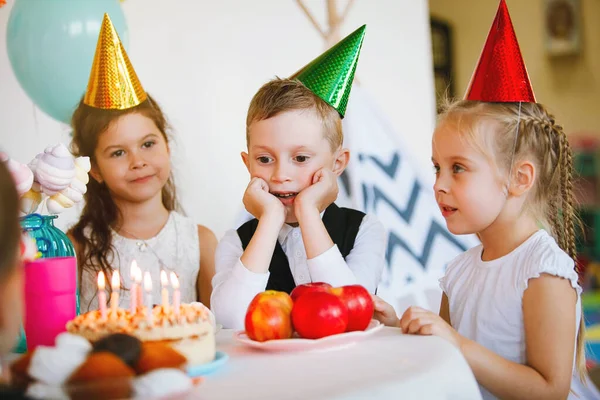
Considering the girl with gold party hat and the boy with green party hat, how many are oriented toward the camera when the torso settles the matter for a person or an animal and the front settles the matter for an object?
2

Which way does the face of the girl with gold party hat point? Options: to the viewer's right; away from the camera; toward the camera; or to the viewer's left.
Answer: toward the camera

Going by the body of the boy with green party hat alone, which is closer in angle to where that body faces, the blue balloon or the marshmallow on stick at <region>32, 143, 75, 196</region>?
the marshmallow on stick

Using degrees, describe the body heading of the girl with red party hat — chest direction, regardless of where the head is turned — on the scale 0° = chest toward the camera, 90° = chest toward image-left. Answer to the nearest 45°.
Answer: approximately 45°

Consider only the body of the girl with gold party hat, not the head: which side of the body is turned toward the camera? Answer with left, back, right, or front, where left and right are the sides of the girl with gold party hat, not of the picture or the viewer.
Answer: front

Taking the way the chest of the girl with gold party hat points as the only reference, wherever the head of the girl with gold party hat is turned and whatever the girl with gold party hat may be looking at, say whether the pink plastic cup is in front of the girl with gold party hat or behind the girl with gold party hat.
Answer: in front

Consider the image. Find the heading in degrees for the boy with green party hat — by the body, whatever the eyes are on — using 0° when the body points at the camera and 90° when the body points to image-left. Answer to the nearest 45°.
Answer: approximately 0°

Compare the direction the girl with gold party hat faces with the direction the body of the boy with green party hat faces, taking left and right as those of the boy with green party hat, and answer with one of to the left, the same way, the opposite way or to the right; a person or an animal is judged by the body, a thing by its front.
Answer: the same way

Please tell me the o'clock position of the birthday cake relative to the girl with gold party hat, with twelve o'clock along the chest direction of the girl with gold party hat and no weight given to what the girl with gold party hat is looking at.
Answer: The birthday cake is roughly at 12 o'clock from the girl with gold party hat.

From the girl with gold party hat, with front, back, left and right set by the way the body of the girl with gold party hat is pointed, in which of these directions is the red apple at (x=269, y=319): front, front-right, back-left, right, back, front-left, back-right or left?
front

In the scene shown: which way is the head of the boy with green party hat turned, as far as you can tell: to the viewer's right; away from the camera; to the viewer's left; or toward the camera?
toward the camera

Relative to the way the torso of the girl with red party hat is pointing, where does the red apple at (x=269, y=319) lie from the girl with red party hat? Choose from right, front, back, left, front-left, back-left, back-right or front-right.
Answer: front

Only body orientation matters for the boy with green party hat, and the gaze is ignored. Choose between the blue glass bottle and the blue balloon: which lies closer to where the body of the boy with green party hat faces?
the blue glass bottle
